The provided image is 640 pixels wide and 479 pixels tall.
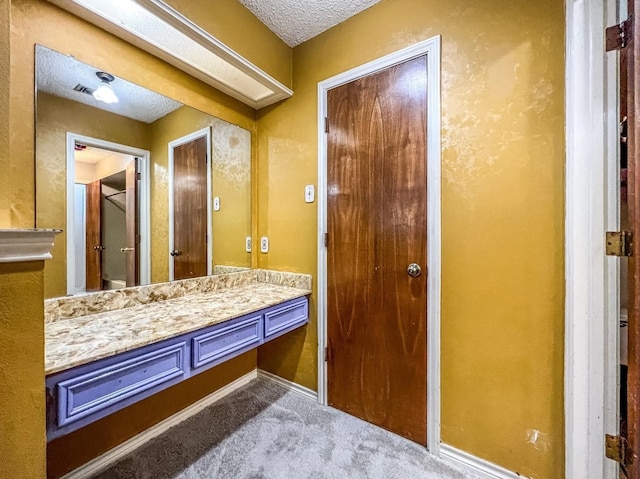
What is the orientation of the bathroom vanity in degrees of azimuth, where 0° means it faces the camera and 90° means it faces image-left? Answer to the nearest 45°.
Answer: approximately 315°

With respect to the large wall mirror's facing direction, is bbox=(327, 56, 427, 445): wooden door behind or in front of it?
in front

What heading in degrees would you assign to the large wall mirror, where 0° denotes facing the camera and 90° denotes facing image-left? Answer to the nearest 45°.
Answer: approximately 315°
